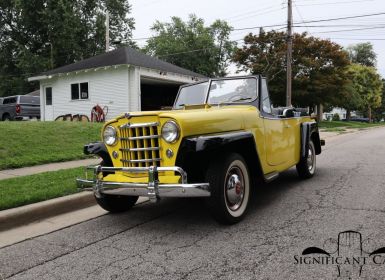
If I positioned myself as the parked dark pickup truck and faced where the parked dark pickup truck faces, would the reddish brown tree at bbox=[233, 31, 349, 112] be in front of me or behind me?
behind

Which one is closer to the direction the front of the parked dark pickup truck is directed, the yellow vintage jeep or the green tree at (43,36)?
the green tree

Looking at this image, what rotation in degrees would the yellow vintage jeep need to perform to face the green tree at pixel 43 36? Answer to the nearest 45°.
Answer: approximately 90° to its right

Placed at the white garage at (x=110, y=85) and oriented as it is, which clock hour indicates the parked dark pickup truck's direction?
The parked dark pickup truck is roughly at 6 o'clock from the white garage.

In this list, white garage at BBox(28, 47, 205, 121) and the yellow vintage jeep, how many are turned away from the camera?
0

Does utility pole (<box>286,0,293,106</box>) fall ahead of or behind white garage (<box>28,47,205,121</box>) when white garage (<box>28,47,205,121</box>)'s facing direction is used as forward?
ahead

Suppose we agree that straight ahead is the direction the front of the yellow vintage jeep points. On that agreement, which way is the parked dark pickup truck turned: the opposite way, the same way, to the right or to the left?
to the right

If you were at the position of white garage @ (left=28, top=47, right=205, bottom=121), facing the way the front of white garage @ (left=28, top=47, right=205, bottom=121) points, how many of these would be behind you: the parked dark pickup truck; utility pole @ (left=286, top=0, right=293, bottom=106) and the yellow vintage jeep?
1

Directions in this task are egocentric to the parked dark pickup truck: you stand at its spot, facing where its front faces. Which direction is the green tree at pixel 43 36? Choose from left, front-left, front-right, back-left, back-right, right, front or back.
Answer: front-right

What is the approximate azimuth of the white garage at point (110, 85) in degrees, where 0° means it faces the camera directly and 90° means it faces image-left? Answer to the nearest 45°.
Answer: approximately 315°

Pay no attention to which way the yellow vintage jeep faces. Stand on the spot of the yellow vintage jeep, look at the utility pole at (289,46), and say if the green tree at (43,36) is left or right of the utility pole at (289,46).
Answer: left

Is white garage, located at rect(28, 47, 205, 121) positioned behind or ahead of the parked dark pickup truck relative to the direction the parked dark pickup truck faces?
behind

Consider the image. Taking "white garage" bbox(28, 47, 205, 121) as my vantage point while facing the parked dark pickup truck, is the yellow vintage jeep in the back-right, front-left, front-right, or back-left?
back-left

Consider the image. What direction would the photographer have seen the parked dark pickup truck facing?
facing away from the viewer and to the left of the viewer
